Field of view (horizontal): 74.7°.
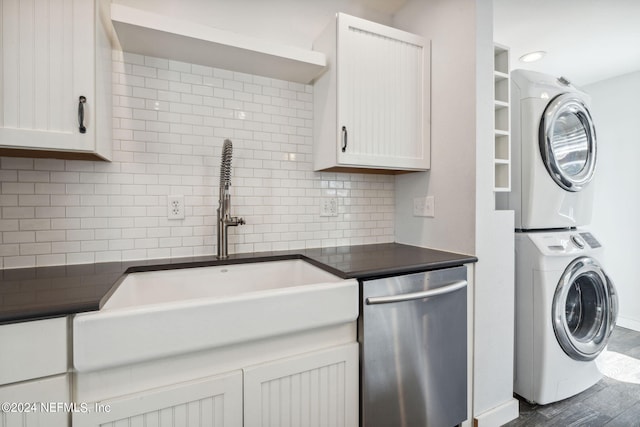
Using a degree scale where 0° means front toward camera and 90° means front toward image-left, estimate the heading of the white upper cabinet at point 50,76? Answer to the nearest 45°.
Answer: approximately 0°

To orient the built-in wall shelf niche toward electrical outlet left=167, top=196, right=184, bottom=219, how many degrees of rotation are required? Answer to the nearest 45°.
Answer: approximately 90° to its right

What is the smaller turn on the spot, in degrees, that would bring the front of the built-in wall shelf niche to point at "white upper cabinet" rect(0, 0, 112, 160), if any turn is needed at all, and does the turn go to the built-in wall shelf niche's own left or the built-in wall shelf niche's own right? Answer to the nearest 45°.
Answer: approximately 90° to the built-in wall shelf niche's own right

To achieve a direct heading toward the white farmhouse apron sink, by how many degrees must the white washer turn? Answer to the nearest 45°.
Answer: approximately 90° to its right

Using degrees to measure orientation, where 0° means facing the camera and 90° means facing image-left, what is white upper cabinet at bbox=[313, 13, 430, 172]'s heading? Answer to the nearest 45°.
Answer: approximately 315°

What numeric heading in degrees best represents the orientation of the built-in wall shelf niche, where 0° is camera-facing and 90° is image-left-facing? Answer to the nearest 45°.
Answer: approximately 315°

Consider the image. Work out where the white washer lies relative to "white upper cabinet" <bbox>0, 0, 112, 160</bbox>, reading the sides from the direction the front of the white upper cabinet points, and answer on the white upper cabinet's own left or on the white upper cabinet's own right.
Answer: on the white upper cabinet's own left

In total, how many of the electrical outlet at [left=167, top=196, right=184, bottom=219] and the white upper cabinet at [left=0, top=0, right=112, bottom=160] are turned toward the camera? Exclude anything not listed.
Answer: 2

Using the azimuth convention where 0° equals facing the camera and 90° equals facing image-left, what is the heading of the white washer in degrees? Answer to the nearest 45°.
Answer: approximately 315°

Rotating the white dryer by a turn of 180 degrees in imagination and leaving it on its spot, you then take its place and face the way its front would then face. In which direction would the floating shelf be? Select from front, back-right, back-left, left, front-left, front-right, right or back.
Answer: left

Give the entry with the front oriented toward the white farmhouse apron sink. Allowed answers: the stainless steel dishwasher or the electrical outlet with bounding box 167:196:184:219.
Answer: the electrical outlet
